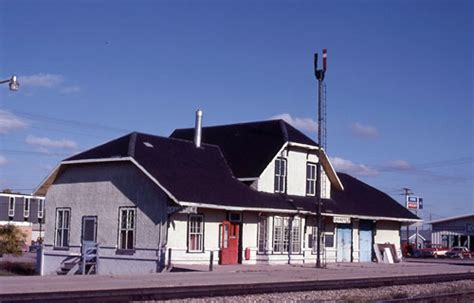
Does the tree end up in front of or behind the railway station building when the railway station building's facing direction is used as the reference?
behind

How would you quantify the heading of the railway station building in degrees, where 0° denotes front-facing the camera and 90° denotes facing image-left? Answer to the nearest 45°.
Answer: approximately 315°
